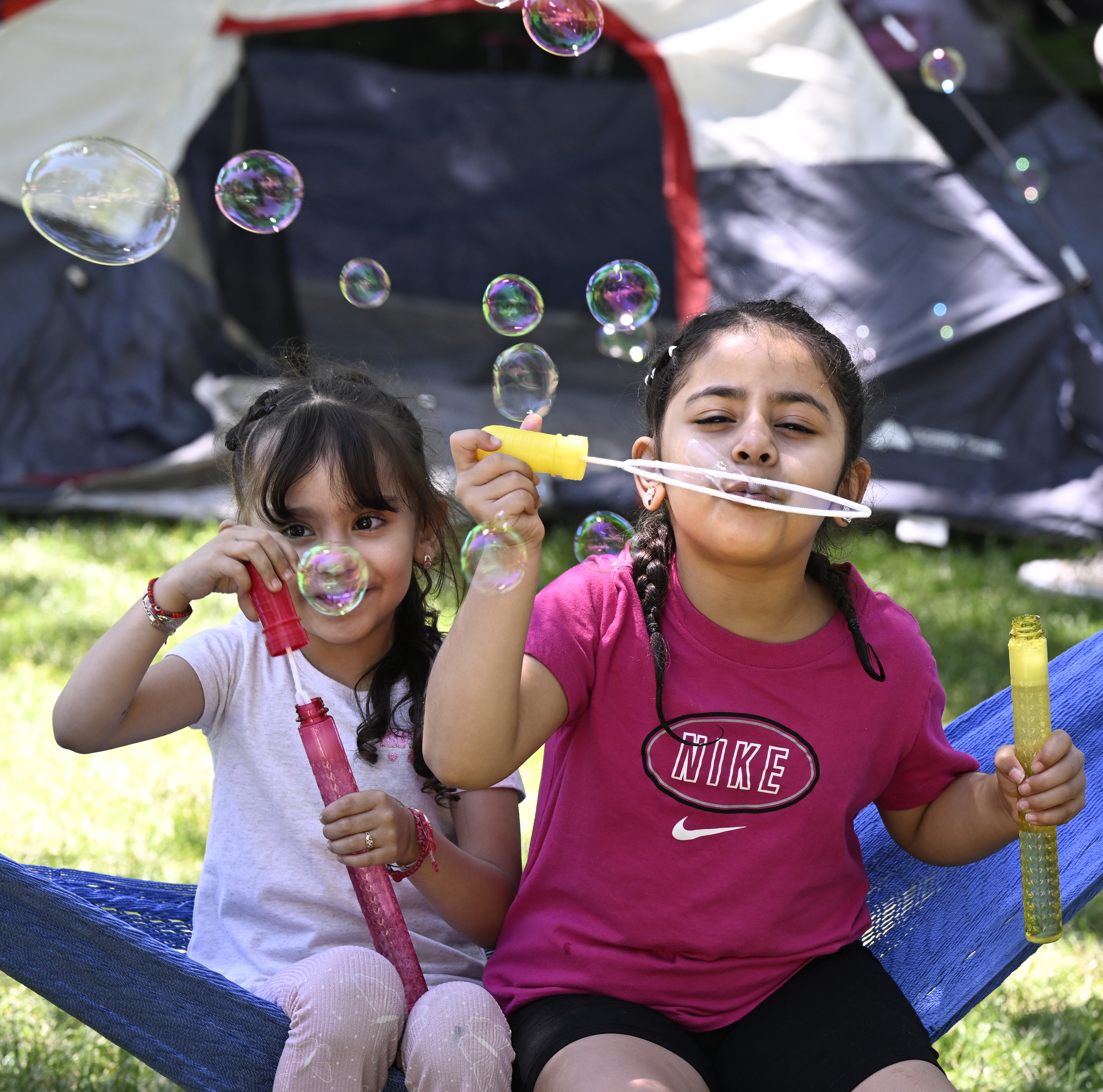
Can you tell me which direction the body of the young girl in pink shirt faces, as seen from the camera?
toward the camera

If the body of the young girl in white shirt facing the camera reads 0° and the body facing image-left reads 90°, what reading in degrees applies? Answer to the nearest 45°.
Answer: approximately 0°

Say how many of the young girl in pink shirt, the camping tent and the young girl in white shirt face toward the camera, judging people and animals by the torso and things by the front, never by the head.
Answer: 3

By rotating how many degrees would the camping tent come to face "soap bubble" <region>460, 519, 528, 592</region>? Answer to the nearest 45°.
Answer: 0° — it already faces it

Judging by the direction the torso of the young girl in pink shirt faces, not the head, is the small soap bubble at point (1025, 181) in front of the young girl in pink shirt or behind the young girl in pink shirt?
behind

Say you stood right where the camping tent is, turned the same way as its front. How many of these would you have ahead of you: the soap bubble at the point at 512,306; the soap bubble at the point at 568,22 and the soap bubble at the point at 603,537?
3

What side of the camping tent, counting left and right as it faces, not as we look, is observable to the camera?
front
